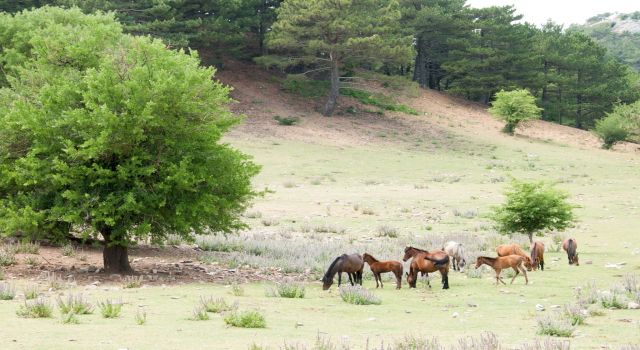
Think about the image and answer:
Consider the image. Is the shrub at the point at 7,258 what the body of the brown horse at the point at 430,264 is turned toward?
yes

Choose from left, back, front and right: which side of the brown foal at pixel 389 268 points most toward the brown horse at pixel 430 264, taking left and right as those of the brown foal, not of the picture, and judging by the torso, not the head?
back

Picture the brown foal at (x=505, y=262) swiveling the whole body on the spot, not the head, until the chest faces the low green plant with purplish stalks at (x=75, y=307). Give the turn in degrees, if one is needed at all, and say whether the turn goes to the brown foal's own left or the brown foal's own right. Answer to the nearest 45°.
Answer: approximately 45° to the brown foal's own left

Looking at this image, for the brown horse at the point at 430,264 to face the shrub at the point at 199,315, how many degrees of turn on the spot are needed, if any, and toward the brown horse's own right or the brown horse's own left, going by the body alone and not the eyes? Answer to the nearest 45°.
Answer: approximately 45° to the brown horse's own left

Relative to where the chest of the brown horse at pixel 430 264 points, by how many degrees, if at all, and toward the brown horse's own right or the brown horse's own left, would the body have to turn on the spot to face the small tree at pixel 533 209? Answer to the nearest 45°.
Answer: approximately 135° to the brown horse's own right

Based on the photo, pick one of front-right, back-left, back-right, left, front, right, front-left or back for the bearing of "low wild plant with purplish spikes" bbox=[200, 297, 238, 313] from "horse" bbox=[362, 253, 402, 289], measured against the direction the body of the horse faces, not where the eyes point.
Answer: front-left

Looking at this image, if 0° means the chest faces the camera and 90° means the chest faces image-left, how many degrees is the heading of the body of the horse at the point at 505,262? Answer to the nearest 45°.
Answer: approximately 90°

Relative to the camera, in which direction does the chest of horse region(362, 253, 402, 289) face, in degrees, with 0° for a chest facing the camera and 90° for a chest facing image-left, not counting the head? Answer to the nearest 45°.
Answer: approximately 90°

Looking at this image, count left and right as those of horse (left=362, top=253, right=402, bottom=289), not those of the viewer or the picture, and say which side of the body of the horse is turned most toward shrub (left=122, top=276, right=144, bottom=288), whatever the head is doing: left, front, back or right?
front

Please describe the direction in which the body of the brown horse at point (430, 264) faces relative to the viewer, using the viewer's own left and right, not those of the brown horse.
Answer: facing to the left of the viewer

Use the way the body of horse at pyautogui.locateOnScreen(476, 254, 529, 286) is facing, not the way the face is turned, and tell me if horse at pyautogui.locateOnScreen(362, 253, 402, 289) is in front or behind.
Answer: in front
